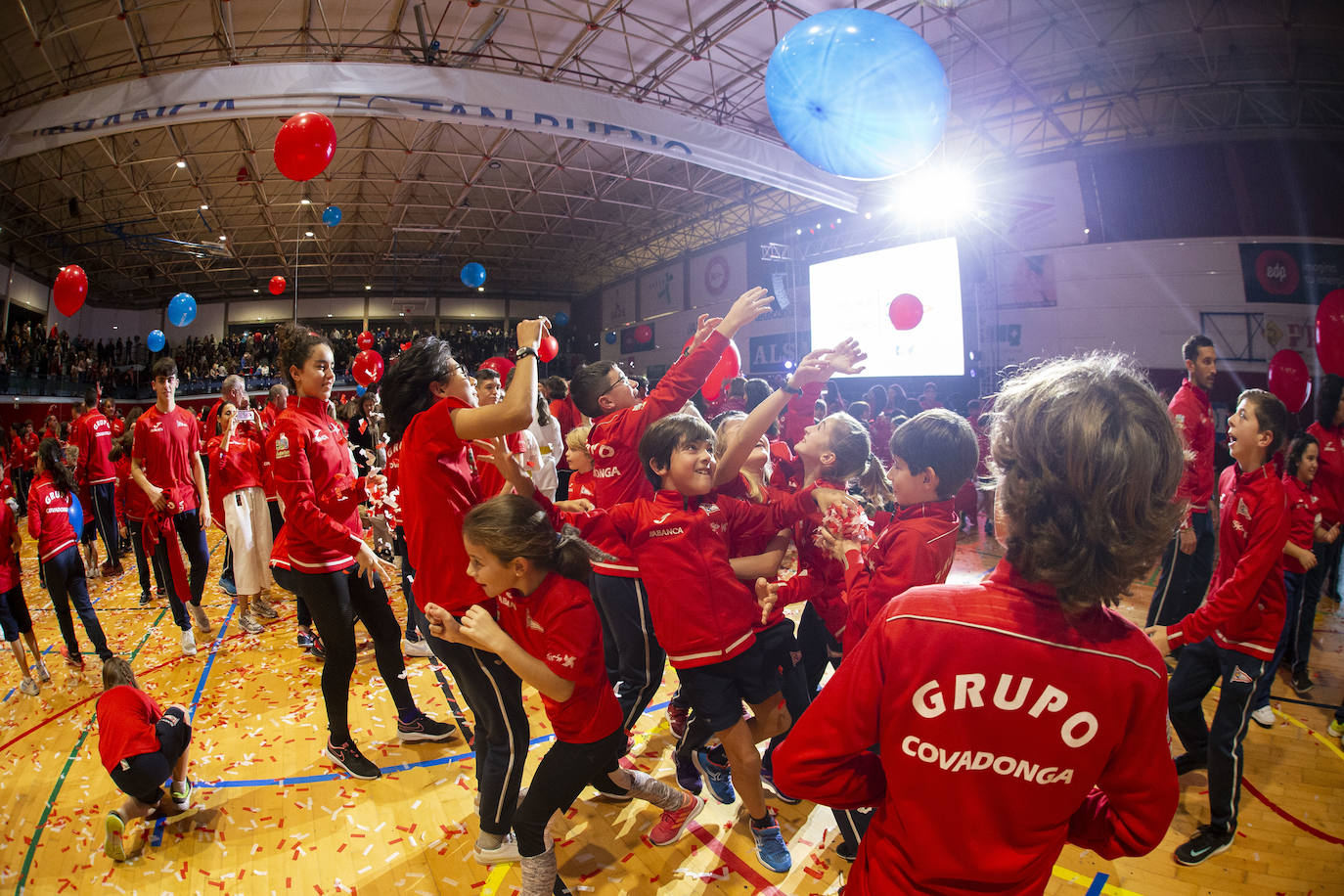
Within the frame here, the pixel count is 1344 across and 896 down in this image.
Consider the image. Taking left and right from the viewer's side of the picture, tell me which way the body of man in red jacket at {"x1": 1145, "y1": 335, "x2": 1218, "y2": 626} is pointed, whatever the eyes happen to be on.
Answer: facing the viewer and to the right of the viewer

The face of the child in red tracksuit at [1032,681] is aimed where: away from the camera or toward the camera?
away from the camera

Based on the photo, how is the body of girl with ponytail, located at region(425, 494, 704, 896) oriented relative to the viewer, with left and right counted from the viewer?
facing to the left of the viewer

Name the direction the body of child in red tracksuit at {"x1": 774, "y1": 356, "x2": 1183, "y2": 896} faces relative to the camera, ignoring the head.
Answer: away from the camera

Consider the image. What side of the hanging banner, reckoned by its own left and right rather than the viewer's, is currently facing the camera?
front

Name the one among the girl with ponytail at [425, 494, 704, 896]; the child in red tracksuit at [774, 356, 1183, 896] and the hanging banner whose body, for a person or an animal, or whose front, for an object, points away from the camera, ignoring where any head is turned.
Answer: the child in red tracksuit

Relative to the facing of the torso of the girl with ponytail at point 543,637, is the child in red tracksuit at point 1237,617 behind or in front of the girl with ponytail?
behind

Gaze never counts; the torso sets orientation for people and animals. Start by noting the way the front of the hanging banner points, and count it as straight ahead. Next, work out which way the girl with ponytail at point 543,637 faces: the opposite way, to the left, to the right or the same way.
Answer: to the right

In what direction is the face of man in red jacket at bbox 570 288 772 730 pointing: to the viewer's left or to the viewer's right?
to the viewer's right

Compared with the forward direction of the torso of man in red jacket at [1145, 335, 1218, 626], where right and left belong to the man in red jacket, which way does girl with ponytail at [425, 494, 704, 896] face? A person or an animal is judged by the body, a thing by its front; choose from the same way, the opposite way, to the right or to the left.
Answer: to the right

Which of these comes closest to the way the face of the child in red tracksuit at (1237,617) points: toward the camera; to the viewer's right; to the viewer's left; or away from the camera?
to the viewer's left
